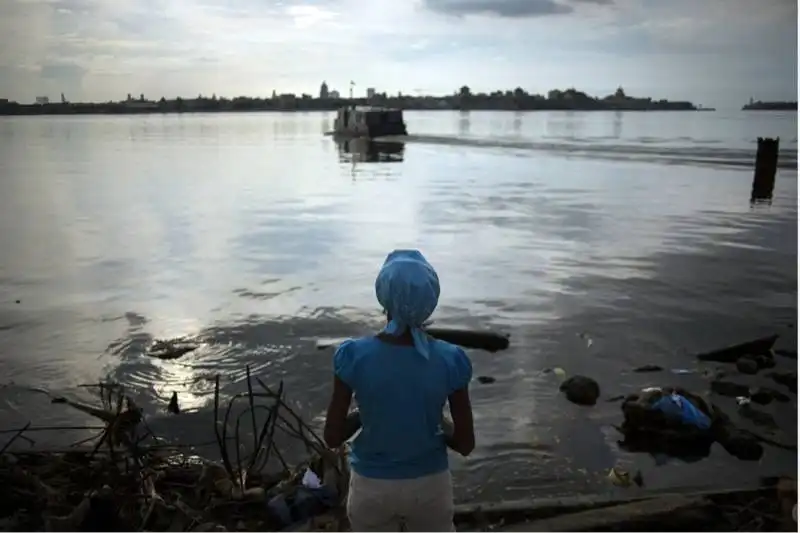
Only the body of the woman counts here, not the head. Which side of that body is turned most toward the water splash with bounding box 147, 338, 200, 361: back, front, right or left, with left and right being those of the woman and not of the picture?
front

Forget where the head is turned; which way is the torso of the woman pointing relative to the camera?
away from the camera

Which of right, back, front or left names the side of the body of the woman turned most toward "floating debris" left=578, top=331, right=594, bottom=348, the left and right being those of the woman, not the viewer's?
front

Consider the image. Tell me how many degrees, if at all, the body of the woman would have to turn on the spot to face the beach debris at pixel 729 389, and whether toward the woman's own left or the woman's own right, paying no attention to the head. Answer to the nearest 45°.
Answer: approximately 45° to the woman's own right

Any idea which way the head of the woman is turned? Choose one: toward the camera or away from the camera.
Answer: away from the camera

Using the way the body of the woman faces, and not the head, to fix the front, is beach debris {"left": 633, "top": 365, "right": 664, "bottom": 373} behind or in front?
in front

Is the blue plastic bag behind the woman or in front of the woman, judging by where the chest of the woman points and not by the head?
in front

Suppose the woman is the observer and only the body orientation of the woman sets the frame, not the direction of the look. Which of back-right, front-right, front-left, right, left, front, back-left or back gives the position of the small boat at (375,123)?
front
